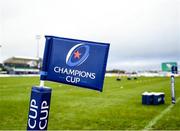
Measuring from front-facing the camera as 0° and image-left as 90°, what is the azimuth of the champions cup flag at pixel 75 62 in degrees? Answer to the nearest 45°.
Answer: approximately 0°
